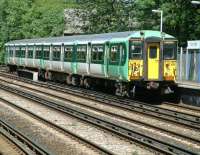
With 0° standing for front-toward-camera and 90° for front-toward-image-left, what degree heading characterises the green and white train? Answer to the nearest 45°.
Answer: approximately 315°
